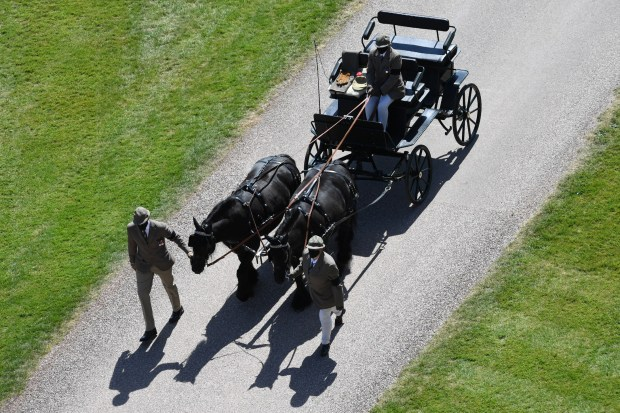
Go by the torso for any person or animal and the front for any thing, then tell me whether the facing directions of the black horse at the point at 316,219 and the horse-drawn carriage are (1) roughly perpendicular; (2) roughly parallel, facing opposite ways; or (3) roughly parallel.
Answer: roughly parallel

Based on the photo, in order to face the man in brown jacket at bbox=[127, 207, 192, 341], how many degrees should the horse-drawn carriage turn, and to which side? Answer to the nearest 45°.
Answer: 0° — it already faces them

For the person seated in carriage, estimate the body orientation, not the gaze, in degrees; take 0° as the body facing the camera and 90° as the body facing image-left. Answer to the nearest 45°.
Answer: approximately 45°

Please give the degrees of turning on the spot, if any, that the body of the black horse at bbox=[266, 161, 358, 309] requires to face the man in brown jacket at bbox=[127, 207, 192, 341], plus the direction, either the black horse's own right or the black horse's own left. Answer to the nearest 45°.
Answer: approximately 45° to the black horse's own right

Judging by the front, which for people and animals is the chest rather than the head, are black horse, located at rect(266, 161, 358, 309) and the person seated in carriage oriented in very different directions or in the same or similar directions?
same or similar directions

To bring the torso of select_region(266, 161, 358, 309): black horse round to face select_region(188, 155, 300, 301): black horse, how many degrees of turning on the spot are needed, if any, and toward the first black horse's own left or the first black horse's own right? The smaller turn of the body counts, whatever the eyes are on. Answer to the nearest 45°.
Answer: approximately 45° to the first black horse's own right

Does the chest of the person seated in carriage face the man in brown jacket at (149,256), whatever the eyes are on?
yes

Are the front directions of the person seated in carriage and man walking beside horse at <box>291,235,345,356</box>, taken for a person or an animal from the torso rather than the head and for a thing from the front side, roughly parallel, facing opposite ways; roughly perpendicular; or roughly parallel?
roughly parallel

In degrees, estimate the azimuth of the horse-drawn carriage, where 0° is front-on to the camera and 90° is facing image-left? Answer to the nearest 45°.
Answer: approximately 45°

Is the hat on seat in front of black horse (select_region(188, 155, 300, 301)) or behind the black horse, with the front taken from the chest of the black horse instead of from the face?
behind

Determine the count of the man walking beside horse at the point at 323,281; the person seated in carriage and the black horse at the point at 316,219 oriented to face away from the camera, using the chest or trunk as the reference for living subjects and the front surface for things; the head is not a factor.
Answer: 0

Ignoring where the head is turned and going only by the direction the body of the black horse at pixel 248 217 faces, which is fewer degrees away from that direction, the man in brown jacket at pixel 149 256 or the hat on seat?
the man in brown jacket

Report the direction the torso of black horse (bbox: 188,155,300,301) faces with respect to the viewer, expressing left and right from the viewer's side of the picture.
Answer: facing the viewer and to the left of the viewer

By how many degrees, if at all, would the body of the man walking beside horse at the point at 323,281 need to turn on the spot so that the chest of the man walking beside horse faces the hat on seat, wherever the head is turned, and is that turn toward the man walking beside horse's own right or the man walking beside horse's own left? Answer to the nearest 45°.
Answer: approximately 135° to the man walking beside horse's own right

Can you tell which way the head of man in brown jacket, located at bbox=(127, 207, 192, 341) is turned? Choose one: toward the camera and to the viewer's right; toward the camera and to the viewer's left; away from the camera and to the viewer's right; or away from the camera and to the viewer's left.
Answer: toward the camera and to the viewer's left

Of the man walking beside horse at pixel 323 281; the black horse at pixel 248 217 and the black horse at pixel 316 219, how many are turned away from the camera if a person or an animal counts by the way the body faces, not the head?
0

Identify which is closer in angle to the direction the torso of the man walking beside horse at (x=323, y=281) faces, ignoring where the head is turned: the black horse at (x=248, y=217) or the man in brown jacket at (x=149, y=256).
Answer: the man in brown jacket

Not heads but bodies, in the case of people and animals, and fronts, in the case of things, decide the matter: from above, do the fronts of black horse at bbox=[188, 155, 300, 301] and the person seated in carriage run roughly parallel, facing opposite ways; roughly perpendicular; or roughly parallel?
roughly parallel
